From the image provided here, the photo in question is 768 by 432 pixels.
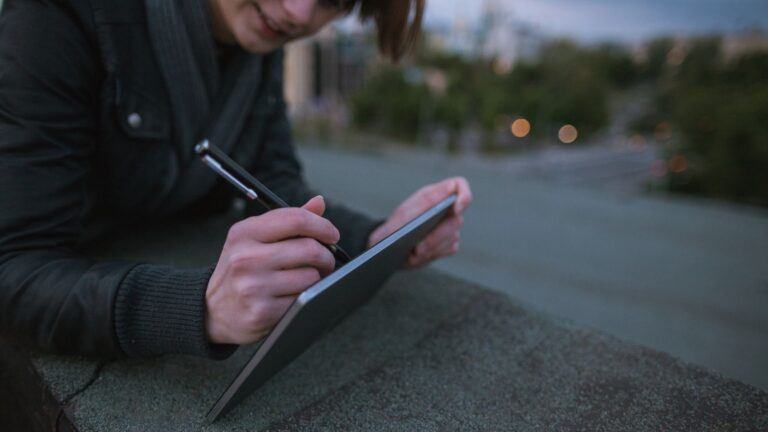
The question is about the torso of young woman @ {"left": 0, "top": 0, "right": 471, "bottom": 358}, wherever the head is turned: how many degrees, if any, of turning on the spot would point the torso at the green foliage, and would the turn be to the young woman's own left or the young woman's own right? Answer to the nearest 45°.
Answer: approximately 135° to the young woman's own left

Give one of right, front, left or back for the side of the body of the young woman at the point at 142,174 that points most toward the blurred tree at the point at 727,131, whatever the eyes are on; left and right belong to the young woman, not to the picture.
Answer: left

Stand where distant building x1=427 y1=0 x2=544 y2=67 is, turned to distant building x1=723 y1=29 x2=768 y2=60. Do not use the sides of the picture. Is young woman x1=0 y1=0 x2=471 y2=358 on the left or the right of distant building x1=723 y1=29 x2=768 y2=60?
right

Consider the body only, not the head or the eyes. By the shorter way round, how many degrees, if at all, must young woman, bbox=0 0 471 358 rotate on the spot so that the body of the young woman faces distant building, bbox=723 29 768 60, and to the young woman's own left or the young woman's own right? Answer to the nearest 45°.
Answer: approximately 90° to the young woman's own left

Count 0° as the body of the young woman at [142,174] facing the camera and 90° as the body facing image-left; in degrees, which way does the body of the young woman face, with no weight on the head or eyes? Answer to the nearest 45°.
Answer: approximately 315°
